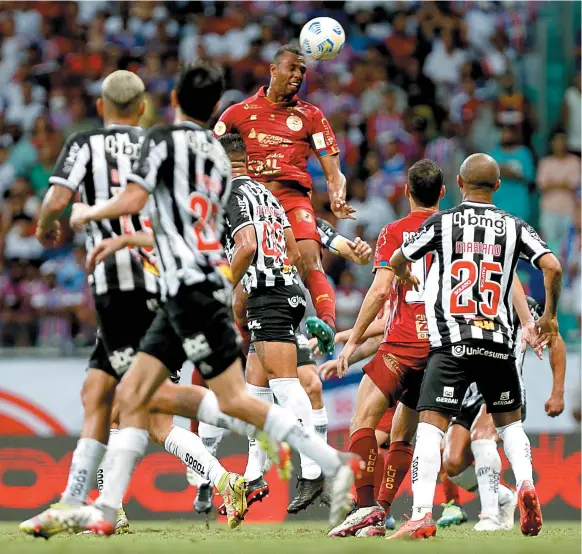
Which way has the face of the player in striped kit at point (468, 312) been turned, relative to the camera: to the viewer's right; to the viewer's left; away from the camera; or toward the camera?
away from the camera

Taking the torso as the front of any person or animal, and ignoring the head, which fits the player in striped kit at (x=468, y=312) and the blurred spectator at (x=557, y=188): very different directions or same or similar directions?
very different directions

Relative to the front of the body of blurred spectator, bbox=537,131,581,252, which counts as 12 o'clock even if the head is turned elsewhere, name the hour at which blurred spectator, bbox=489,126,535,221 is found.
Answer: blurred spectator, bbox=489,126,535,221 is roughly at 3 o'clock from blurred spectator, bbox=537,131,581,252.

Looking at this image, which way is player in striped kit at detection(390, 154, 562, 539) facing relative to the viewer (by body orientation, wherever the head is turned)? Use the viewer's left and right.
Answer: facing away from the viewer

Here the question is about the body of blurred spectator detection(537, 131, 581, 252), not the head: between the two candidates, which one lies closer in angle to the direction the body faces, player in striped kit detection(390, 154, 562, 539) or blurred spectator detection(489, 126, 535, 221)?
the player in striped kit

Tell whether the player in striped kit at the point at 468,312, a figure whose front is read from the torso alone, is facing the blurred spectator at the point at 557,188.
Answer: yes

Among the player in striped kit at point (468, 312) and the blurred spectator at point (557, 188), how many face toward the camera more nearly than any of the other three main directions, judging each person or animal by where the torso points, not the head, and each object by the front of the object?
1

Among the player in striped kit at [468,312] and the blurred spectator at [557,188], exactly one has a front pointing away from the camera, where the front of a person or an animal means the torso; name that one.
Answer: the player in striped kit
